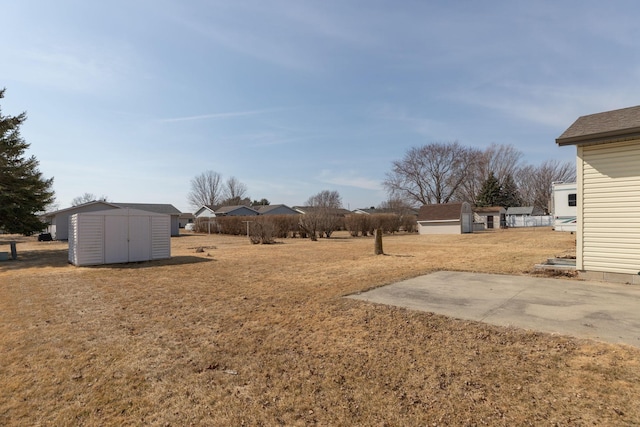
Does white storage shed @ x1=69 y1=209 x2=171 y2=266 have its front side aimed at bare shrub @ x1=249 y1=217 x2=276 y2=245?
no

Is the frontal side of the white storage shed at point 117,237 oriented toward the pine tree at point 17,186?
no

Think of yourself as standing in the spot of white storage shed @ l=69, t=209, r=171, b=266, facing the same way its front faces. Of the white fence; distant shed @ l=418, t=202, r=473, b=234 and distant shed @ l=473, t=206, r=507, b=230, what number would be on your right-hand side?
0

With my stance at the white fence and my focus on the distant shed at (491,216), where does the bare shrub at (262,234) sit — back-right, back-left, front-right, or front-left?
front-left

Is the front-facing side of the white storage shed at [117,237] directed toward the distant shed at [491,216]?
no

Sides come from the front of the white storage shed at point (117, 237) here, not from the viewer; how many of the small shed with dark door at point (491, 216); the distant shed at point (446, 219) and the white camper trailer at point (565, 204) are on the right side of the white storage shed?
0

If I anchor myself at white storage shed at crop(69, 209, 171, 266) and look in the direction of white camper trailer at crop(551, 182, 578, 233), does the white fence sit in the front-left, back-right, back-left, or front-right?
front-left
